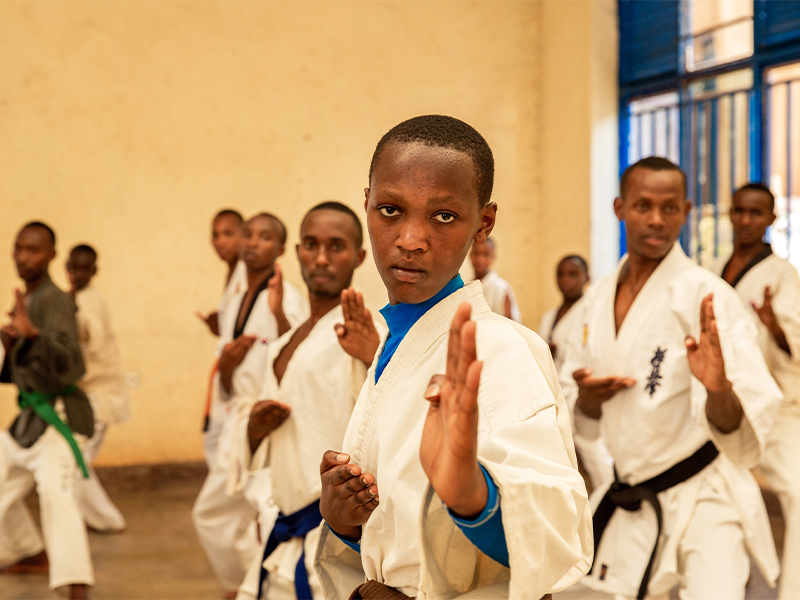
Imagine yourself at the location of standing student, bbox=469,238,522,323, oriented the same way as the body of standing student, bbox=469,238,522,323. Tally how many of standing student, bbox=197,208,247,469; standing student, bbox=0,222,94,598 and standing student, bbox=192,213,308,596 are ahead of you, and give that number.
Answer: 3

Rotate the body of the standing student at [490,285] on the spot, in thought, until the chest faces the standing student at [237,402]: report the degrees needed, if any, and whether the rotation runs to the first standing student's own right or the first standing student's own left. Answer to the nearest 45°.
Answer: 0° — they already face them

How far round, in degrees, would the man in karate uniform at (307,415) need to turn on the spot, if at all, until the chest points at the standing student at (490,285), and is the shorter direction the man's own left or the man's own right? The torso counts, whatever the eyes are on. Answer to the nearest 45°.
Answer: approximately 180°

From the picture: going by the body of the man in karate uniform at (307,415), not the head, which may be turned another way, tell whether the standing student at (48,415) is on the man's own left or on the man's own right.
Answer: on the man's own right

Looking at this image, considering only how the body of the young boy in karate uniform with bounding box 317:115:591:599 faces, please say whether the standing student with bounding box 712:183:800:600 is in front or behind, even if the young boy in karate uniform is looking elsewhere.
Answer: behind

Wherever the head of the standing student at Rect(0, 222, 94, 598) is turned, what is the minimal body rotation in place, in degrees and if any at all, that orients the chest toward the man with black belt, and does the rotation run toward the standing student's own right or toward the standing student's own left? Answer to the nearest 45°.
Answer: approximately 90° to the standing student's own left

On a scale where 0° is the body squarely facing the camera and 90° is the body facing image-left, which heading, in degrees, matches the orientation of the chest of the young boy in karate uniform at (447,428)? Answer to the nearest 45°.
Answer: approximately 45°

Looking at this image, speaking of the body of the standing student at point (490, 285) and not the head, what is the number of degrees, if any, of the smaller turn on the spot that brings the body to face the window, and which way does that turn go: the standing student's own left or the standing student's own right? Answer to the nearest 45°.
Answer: approximately 135° to the standing student's own left

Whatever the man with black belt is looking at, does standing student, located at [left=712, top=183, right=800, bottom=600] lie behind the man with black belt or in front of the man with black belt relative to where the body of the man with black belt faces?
behind

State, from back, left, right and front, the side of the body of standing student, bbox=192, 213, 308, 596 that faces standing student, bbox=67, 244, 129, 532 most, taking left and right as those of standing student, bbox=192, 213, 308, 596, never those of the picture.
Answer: right

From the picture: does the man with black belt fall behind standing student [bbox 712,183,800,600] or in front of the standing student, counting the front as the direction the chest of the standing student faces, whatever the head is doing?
in front
